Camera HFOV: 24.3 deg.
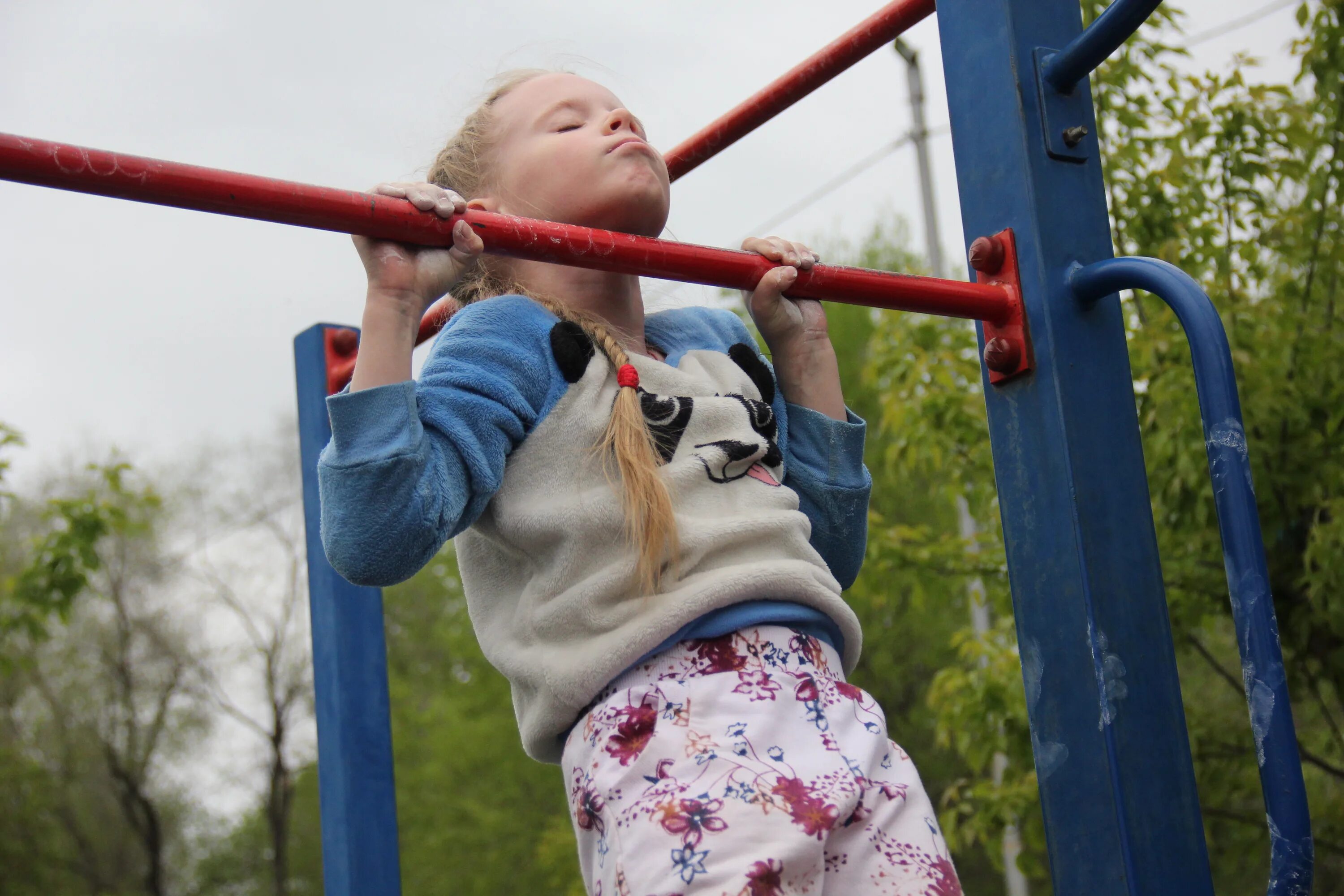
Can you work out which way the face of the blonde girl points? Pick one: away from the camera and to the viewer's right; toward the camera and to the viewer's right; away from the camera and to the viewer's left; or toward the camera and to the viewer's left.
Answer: toward the camera and to the viewer's right

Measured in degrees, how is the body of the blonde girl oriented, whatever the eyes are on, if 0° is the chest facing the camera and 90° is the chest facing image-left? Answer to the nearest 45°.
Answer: approximately 315°

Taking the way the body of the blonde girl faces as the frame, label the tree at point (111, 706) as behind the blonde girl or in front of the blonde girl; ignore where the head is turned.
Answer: behind

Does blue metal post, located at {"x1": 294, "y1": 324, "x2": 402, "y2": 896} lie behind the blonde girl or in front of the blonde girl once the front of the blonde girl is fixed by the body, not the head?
behind
